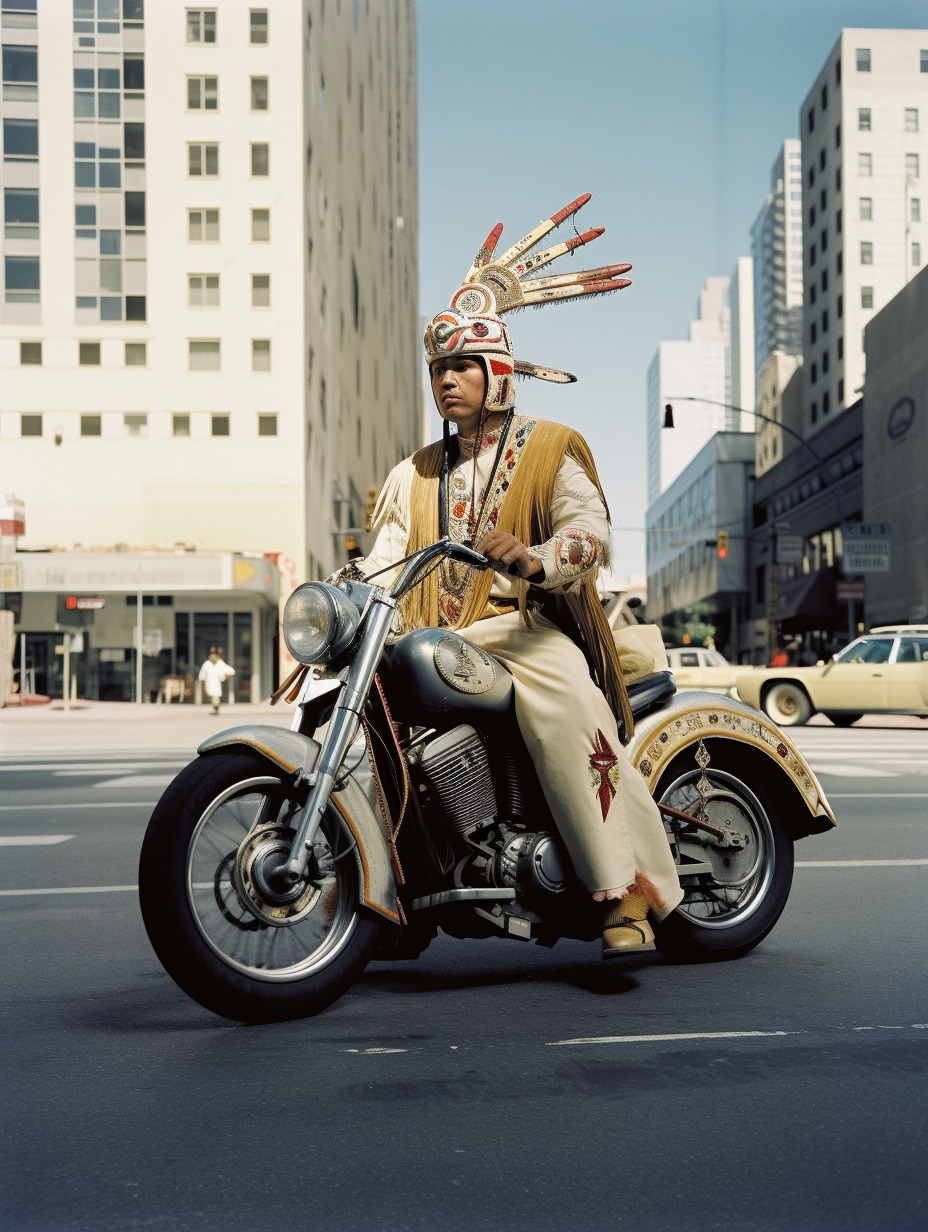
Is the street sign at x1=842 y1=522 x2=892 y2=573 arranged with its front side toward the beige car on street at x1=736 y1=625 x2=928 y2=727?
yes

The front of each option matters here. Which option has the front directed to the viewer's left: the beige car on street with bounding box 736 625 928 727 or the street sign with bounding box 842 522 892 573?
the beige car on street

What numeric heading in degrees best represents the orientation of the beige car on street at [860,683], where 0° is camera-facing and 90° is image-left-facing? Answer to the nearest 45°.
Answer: approximately 90°

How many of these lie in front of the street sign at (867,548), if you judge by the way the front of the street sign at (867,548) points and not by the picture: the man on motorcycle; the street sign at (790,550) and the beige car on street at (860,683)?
2

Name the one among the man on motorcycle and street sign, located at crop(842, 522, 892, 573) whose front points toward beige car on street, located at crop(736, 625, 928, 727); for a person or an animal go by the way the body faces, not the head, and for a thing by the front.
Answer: the street sign

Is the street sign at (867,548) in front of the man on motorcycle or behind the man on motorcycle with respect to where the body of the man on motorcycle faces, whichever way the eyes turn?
behind

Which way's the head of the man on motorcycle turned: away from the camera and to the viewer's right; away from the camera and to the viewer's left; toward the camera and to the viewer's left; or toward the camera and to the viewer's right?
toward the camera and to the viewer's left

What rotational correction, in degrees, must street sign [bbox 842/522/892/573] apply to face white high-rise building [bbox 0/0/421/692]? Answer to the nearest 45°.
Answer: approximately 90° to its right

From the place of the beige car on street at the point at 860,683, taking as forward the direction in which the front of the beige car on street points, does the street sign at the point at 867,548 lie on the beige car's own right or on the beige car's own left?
on the beige car's own right

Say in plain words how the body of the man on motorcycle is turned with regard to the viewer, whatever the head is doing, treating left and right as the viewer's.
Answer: facing the viewer and to the left of the viewer

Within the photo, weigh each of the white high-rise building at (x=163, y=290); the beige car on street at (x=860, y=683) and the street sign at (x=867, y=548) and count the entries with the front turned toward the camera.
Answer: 2

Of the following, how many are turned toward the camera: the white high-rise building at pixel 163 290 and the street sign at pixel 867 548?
2

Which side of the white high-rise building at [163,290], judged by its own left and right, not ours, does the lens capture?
front

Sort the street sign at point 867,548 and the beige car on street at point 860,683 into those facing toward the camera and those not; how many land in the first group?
1
